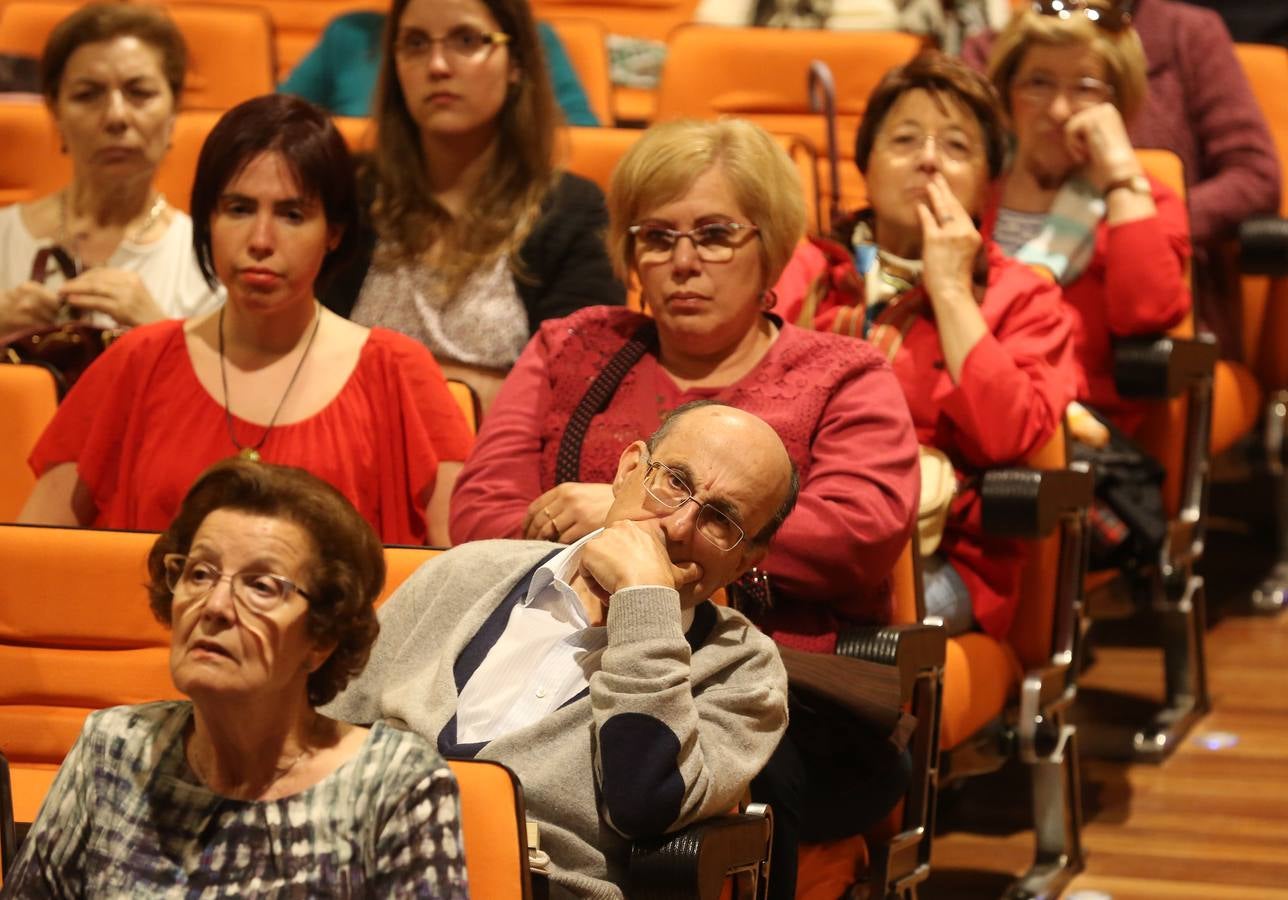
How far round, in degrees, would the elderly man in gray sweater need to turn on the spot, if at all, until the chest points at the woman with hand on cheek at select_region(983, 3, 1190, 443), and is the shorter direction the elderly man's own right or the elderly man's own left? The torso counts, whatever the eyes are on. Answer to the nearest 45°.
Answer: approximately 135° to the elderly man's own left

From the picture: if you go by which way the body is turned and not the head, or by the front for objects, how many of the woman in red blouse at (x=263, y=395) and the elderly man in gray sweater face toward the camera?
2

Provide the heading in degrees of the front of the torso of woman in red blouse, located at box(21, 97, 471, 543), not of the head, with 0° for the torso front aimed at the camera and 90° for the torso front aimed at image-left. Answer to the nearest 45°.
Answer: approximately 0°

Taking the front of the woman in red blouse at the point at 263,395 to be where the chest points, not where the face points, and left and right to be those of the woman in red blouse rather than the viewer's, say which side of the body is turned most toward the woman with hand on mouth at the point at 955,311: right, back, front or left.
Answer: left

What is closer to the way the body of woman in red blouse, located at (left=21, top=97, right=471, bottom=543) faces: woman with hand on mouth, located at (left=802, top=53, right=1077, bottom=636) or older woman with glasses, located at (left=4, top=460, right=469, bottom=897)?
the older woman with glasses

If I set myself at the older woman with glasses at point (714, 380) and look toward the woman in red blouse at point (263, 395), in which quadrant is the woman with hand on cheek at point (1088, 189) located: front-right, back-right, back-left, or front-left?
back-right

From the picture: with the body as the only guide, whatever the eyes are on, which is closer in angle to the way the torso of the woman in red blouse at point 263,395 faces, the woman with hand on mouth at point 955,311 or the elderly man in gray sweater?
the elderly man in gray sweater

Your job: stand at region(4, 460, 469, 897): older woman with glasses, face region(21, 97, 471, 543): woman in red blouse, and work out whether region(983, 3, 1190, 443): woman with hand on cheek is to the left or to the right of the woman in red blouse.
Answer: right
